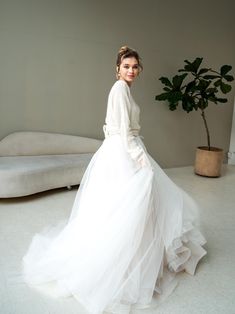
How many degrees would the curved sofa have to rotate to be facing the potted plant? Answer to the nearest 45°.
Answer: approximately 90° to its left

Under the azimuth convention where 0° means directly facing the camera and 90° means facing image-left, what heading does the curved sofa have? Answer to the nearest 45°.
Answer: approximately 0°
